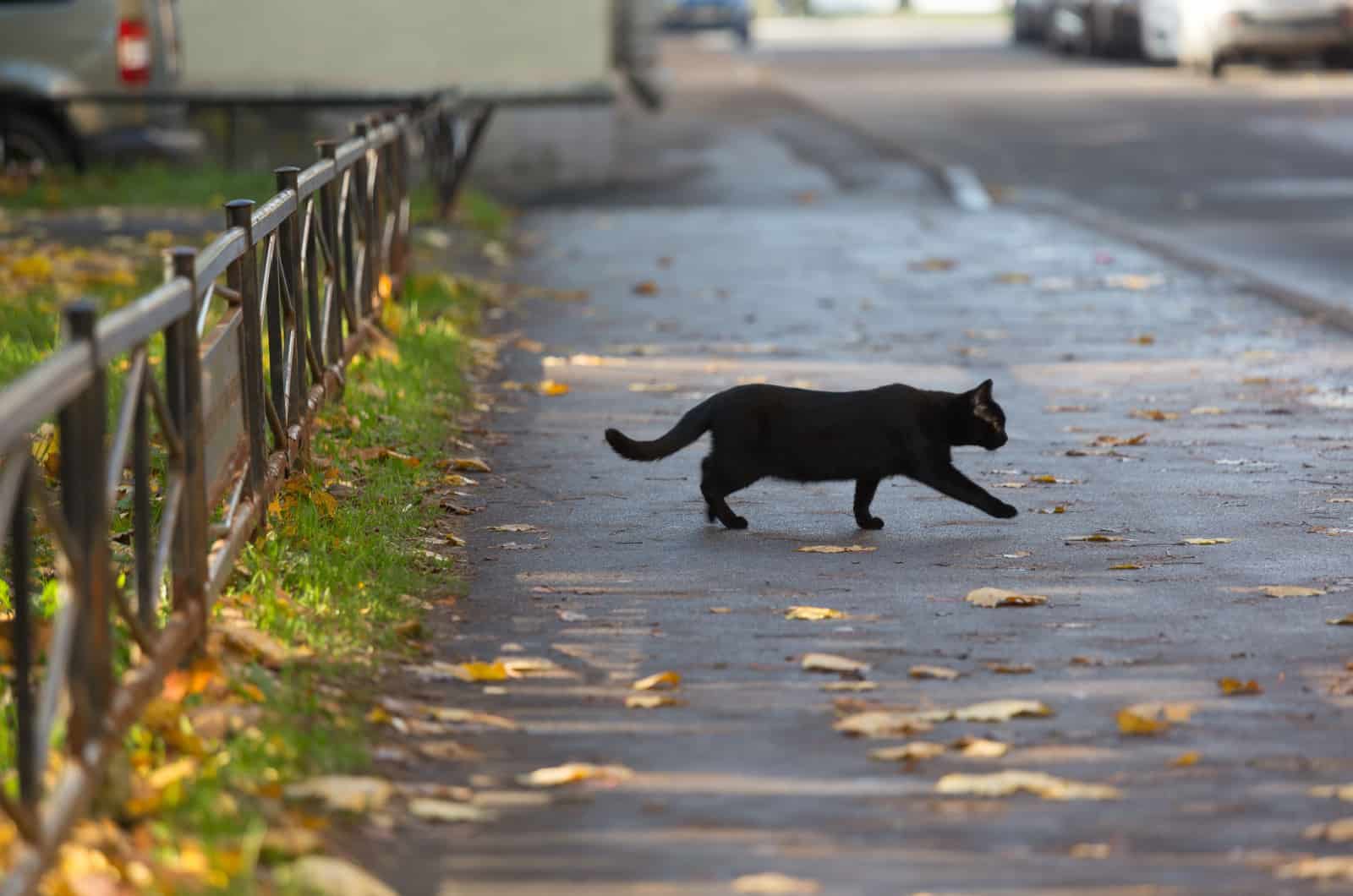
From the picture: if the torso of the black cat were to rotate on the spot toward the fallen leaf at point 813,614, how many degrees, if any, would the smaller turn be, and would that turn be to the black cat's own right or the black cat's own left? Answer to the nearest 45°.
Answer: approximately 90° to the black cat's own right

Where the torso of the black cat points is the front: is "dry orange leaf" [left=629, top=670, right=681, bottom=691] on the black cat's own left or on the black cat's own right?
on the black cat's own right

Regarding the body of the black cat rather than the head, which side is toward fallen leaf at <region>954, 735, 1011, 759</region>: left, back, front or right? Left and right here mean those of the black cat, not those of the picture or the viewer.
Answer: right

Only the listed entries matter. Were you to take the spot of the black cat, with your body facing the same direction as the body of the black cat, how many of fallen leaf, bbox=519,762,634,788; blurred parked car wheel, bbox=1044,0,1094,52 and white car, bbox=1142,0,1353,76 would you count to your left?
2

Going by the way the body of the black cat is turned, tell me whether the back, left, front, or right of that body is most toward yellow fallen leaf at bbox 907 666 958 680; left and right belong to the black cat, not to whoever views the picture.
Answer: right

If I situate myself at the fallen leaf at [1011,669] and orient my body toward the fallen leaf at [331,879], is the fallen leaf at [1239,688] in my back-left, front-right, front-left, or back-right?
back-left

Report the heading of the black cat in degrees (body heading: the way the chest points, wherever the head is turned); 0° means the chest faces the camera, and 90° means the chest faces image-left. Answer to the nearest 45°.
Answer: approximately 270°

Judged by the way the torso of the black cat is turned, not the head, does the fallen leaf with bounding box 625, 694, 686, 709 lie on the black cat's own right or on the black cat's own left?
on the black cat's own right

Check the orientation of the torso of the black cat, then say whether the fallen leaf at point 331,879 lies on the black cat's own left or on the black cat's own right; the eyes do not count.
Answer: on the black cat's own right

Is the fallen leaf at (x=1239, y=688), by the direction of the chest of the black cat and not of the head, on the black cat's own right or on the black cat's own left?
on the black cat's own right

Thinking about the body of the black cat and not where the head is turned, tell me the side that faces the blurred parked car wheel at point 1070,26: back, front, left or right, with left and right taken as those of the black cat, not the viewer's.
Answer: left

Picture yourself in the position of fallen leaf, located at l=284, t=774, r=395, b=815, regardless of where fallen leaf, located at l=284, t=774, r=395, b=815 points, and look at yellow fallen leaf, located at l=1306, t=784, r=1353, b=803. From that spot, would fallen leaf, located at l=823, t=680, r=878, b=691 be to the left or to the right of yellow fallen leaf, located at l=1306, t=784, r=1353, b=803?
left

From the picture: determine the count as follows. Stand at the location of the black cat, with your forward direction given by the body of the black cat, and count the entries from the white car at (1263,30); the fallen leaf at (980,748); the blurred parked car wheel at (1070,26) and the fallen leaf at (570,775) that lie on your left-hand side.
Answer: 2

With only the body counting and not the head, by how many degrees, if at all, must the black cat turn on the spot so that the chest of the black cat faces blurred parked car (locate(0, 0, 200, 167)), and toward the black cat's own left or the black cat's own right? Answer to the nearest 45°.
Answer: approximately 135° to the black cat's own left
